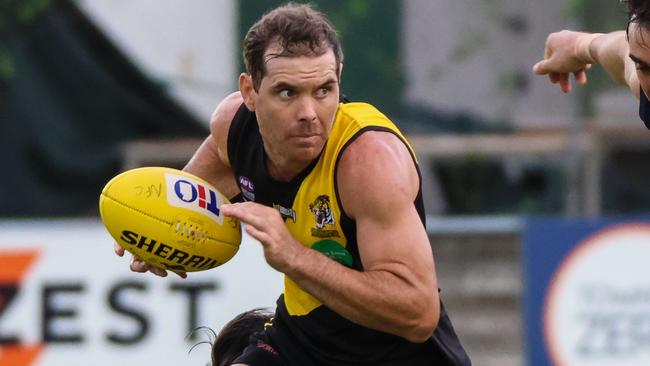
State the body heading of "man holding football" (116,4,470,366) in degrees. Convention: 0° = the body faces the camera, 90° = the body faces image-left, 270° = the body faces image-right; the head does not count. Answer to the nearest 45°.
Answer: approximately 45°

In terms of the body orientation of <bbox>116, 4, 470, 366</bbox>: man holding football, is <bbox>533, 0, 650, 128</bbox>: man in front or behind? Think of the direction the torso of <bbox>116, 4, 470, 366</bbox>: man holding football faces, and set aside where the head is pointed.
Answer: behind
